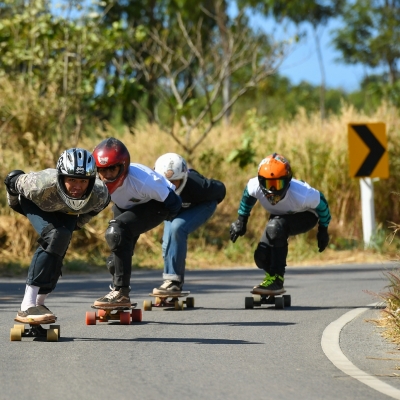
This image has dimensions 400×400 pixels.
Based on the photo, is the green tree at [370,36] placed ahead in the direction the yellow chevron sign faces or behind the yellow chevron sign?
behind

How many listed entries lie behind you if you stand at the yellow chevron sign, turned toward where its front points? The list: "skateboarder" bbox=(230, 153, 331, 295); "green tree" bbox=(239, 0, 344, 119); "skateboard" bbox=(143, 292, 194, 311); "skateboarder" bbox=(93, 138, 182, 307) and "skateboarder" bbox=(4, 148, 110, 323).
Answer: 1

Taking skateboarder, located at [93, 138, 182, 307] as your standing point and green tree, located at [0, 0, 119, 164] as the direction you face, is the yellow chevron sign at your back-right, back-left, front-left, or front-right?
front-right

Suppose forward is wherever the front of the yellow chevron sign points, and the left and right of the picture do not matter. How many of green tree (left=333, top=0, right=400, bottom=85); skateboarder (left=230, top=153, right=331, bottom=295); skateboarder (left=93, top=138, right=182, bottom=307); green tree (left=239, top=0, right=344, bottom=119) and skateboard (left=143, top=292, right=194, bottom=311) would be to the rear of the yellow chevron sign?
2

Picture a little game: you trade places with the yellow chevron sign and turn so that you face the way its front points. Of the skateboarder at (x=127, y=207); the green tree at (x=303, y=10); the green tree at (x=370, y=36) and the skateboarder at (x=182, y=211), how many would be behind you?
2

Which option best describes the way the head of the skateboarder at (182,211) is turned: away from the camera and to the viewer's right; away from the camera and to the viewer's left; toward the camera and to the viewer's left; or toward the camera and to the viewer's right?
toward the camera and to the viewer's left

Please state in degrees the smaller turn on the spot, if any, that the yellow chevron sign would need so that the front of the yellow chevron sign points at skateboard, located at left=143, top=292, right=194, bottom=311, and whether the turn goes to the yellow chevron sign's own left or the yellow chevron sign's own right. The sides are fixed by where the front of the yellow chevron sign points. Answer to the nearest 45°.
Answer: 0° — it already faces it

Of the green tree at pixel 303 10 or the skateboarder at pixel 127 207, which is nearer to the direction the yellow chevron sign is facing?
the skateboarder

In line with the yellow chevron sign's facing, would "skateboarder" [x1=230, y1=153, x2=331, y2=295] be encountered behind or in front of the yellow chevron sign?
in front

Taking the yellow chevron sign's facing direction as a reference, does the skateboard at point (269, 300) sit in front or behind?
in front

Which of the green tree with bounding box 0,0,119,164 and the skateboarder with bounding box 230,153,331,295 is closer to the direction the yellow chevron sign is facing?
the skateboarder

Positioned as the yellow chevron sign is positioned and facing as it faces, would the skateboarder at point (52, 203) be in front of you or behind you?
in front

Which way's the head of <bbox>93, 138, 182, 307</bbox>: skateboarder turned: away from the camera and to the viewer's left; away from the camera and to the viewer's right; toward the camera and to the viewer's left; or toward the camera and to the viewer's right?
toward the camera and to the viewer's left

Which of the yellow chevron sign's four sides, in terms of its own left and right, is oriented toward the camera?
front

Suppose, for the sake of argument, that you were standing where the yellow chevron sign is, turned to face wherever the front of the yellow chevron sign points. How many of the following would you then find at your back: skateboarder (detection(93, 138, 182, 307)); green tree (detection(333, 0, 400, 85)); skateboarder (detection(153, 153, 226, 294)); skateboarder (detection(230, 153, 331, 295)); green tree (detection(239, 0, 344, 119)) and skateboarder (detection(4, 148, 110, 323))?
2

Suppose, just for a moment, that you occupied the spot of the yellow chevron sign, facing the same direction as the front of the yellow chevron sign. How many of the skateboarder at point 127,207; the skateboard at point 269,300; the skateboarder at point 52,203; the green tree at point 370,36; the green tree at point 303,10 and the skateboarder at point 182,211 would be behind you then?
2
